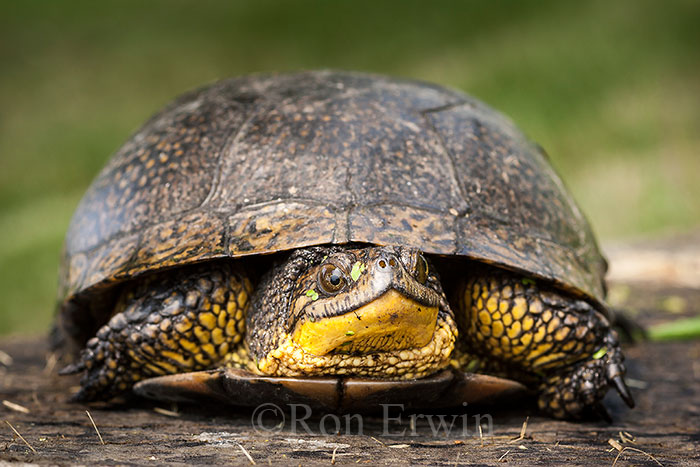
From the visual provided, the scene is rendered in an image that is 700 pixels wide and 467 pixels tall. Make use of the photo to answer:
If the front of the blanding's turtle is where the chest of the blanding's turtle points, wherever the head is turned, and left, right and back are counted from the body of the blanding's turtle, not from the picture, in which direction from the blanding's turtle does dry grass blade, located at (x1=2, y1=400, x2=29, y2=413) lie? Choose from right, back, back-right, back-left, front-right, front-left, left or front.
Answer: right

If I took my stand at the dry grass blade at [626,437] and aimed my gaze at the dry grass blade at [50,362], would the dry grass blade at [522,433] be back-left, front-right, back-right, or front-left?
front-left

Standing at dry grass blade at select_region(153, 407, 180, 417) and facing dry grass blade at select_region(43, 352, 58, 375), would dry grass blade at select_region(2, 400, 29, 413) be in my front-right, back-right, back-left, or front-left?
front-left

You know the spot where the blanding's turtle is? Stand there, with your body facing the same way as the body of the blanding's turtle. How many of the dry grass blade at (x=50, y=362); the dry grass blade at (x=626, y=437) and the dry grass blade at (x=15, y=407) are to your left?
1

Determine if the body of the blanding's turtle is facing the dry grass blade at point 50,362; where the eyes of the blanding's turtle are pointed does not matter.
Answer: no

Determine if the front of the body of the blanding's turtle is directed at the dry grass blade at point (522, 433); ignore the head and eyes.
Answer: no

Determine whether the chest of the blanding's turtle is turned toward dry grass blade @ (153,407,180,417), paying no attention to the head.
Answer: no

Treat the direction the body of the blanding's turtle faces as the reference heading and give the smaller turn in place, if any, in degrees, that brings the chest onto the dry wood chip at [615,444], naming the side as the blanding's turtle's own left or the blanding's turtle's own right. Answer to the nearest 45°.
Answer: approximately 90° to the blanding's turtle's own left

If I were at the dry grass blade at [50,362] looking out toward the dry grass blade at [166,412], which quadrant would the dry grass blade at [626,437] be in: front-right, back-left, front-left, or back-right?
front-left

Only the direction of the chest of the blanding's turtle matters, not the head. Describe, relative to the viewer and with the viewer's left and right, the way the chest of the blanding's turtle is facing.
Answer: facing the viewer
